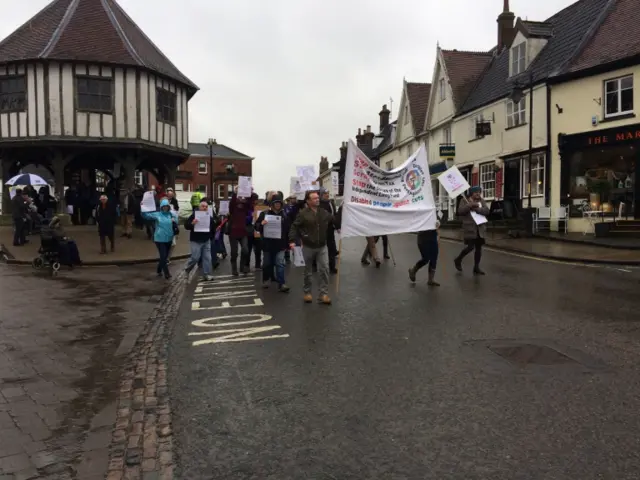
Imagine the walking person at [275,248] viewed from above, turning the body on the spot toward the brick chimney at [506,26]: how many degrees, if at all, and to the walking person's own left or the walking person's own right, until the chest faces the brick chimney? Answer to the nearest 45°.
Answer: approximately 135° to the walking person's own left

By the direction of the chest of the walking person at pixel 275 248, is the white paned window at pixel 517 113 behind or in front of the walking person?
behind

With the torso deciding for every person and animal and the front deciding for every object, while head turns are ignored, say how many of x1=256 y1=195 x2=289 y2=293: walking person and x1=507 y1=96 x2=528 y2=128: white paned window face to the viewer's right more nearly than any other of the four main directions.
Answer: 0

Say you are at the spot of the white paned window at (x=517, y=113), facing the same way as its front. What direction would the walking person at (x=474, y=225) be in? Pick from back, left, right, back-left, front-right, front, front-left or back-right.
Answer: front-left

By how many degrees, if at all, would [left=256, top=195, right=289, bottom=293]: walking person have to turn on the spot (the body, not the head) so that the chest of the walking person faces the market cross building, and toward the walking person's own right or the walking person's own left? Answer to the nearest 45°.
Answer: approximately 135° to the walking person's own right

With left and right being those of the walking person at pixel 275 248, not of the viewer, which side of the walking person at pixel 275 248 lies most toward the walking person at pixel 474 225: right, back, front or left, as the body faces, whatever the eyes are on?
left

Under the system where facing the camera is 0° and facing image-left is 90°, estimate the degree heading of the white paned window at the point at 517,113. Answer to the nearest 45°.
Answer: approximately 45°

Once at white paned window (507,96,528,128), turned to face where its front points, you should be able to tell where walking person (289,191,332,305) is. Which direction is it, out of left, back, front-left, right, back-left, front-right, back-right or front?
front-left

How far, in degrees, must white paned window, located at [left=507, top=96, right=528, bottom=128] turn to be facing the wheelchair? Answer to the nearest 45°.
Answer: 0° — it already faces it

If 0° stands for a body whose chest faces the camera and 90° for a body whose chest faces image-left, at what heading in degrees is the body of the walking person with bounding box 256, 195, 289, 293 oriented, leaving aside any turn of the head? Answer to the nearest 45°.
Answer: approximately 0°

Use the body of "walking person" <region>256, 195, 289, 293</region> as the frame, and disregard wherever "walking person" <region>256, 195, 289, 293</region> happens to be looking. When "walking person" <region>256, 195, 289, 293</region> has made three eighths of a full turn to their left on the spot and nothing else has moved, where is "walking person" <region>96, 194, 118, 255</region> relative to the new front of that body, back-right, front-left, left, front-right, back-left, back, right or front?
left

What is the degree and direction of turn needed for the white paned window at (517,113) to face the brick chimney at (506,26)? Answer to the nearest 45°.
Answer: approximately 135° to its right
